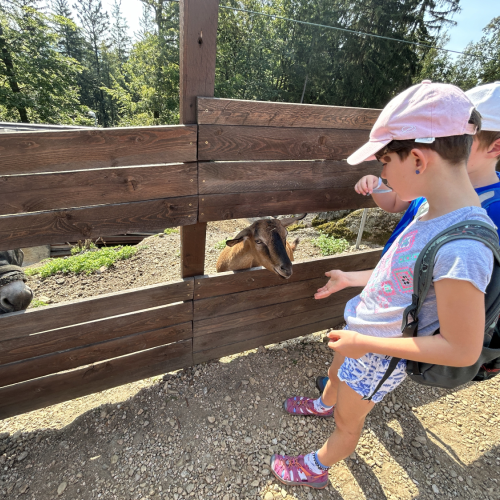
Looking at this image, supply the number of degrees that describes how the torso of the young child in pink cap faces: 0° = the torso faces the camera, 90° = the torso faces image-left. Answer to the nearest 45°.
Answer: approximately 90°

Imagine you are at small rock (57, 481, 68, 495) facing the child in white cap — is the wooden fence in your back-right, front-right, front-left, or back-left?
front-left

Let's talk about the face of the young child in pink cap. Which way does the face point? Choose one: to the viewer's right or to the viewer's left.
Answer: to the viewer's left

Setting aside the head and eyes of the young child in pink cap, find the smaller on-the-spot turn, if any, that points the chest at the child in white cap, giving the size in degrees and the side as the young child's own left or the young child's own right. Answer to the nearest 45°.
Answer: approximately 90° to the young child's own right

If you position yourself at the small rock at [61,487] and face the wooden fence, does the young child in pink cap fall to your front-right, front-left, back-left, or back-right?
front-right

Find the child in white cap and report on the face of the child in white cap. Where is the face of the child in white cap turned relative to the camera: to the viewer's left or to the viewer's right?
to the viewer's left

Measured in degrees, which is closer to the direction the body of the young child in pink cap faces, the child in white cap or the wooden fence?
the wooden fence

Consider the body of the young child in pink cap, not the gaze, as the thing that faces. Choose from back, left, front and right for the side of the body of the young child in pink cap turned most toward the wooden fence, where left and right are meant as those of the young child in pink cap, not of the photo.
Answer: front
